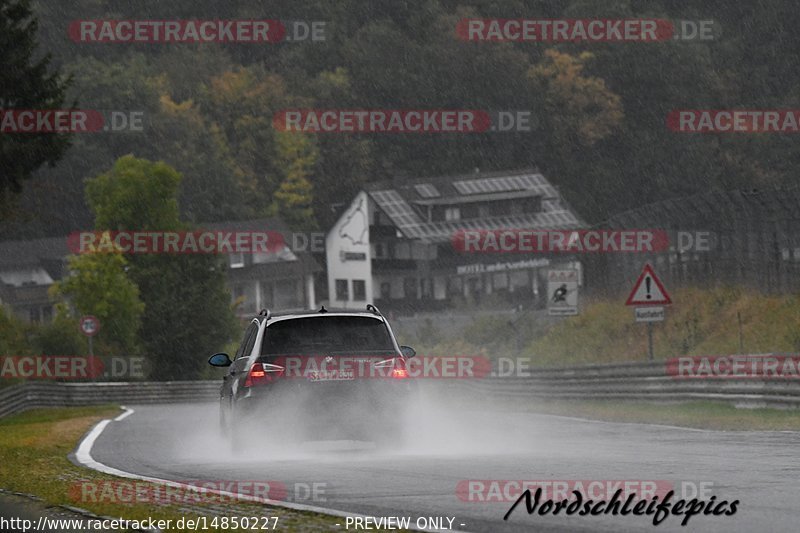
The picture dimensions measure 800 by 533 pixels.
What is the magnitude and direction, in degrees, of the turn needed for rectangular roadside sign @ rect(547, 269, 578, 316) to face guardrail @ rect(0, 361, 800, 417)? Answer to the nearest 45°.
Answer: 0° — it already faces it

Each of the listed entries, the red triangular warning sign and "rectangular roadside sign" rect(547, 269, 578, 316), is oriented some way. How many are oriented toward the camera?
2

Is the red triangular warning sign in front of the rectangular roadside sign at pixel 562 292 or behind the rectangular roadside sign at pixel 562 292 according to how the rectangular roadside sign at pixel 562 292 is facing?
in front

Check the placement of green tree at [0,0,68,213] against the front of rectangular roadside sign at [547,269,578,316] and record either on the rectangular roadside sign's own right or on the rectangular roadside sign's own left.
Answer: on the rectangular roadside sign's own right

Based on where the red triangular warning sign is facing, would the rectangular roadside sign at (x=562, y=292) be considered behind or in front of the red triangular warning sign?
behind

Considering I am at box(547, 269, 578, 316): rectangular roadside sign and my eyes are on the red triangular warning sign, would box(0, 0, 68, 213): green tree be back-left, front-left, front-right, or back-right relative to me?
back-right
